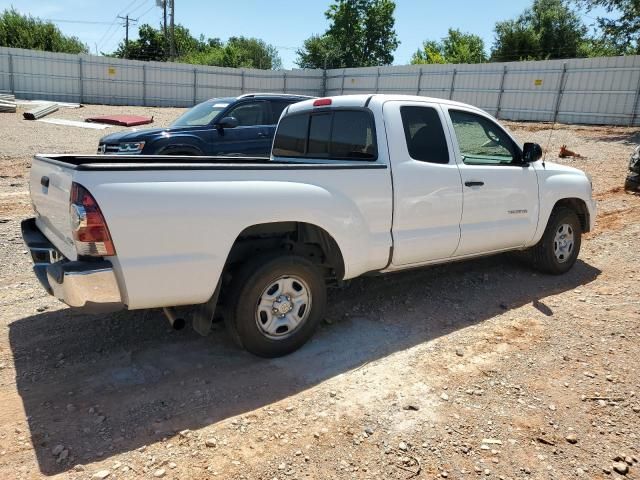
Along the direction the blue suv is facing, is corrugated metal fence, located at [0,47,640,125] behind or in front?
behind

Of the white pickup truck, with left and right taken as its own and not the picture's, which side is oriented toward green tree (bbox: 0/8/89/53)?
left

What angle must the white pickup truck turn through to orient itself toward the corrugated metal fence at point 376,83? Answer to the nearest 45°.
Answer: approximately 45° to its left

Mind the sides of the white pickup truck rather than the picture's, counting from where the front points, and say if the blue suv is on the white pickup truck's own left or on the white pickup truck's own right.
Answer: on the white pickup truck's own left

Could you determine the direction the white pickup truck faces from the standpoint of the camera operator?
facing away from the viewer and to the right of the viewer

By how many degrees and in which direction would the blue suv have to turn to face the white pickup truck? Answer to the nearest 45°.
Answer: approximately 45° to its left

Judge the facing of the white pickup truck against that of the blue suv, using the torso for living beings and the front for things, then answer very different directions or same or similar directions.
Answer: very different directions

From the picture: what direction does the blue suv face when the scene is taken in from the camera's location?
facing the viewer and to the left of the viewer

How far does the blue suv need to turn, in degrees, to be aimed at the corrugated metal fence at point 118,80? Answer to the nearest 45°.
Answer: approximately 135° to its right

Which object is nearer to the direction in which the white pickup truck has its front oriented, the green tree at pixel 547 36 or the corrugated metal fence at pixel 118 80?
the green tree

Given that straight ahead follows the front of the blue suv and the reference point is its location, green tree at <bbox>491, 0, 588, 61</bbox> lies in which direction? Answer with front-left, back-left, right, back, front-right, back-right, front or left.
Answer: back
